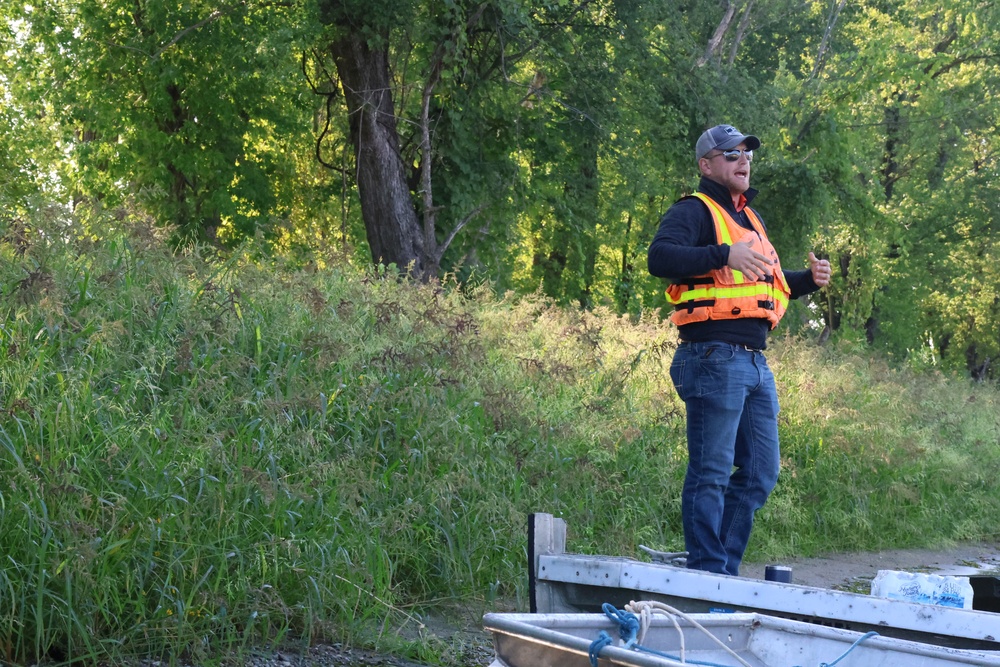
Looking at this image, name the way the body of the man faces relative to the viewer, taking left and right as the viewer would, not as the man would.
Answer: facing the viewer and to the right of the viewer

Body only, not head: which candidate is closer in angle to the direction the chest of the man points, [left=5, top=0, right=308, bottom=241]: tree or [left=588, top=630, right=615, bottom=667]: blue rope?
the blue rope

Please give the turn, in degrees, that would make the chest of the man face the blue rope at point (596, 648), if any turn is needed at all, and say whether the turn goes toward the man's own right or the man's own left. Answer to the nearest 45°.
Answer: approximately 45° to the man's own right

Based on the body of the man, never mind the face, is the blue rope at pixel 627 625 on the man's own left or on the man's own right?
on the man's own right

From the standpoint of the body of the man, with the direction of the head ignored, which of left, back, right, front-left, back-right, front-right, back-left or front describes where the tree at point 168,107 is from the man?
back
